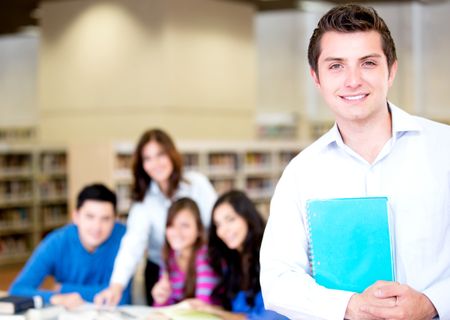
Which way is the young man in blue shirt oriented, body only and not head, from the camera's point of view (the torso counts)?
toward the camera

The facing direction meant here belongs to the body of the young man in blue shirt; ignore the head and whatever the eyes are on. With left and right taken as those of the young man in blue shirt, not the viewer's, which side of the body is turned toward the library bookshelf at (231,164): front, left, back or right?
back

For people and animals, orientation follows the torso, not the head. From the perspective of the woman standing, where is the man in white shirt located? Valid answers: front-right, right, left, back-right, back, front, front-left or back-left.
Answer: front

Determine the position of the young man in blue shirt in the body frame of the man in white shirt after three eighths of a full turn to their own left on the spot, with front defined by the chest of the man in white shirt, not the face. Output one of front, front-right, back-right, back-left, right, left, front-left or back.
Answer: left

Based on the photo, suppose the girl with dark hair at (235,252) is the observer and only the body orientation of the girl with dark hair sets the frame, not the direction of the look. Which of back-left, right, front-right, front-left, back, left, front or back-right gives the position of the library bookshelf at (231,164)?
back-right

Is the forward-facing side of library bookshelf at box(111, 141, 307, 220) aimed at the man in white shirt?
yes

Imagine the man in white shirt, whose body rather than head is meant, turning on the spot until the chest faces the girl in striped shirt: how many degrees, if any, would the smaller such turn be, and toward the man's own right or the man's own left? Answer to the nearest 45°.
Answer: approximately 135° to the man's own right

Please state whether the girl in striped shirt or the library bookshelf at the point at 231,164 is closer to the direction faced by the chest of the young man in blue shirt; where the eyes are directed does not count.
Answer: the girl in striped shirt

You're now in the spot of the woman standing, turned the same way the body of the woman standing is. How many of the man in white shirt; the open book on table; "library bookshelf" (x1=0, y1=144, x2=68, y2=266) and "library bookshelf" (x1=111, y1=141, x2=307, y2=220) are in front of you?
2

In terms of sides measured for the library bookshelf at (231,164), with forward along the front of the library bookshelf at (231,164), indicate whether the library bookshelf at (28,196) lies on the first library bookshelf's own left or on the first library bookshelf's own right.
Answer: on the first library bookshelf's own right

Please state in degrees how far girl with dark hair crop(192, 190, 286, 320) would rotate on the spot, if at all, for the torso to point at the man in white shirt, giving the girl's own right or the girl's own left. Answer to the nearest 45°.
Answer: approximately 45° to the girl's own left

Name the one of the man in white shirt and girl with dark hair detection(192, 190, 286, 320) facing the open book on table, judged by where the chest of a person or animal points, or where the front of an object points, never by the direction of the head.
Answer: the girl with dark hair

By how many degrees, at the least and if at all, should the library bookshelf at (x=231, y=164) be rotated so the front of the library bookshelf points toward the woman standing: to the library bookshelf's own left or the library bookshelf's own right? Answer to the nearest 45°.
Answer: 0° — it already faces them

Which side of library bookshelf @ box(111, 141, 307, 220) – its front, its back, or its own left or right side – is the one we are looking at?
front

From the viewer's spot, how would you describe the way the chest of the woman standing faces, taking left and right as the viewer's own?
facing the viewer
